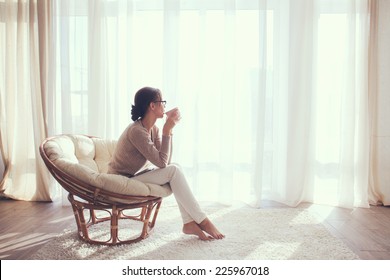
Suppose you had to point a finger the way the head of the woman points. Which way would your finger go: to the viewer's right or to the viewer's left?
to the viewer's right

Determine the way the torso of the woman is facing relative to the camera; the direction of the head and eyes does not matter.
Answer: to the viewer's right
